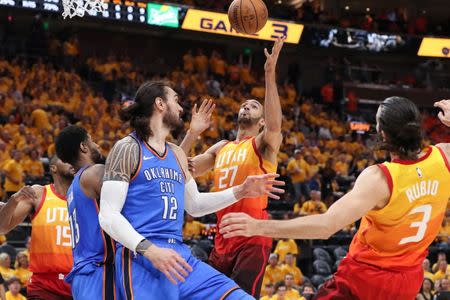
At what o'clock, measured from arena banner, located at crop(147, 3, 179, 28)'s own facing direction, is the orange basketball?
The orange basketball is roughly at 12 o'clock from the arena banner.

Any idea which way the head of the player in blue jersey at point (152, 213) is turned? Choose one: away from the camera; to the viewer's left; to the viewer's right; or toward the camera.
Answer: to the viewer's right

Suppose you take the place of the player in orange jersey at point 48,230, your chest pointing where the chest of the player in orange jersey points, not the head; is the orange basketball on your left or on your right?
on your left

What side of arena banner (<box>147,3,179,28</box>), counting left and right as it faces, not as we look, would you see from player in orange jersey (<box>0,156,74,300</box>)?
front

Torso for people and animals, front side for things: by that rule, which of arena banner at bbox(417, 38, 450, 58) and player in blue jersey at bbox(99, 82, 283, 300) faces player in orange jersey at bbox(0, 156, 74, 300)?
the arena banner

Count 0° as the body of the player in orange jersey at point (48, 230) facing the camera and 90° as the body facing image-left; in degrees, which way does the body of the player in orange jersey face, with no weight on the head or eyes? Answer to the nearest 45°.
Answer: approximately 315°

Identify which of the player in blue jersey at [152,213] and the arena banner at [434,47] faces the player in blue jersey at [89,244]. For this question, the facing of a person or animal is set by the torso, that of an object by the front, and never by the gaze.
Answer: the arena banner

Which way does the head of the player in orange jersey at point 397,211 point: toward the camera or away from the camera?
away from the camera

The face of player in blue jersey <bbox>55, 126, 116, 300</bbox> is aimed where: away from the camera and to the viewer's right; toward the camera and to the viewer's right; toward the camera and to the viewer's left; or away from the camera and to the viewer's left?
away from the camera and to the viewer's right

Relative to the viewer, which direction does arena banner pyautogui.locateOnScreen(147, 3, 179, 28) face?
toward the camera
